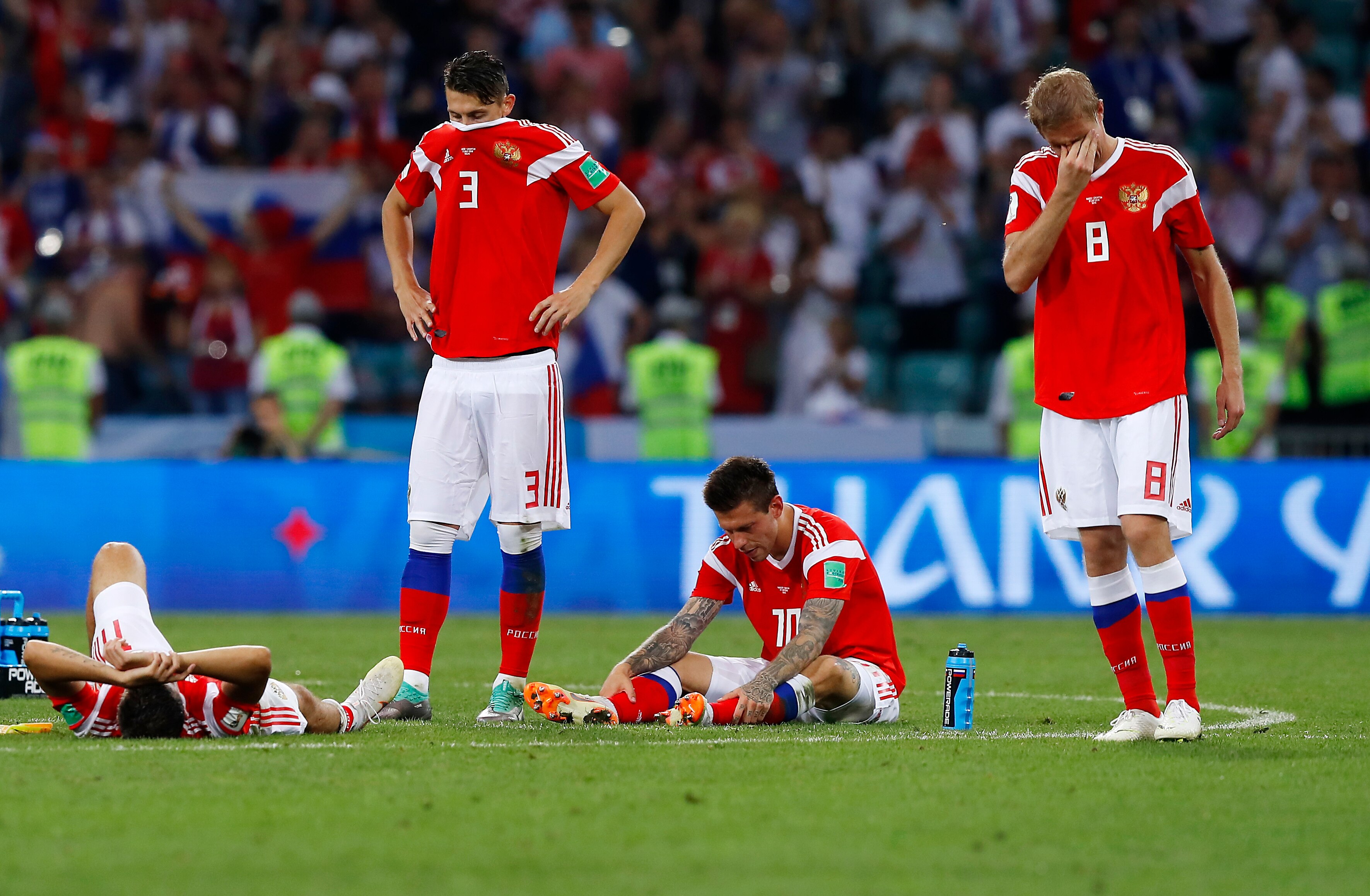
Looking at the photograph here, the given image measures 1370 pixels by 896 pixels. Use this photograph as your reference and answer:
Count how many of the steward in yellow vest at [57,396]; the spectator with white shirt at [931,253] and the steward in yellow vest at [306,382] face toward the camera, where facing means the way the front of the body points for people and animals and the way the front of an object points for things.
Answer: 1

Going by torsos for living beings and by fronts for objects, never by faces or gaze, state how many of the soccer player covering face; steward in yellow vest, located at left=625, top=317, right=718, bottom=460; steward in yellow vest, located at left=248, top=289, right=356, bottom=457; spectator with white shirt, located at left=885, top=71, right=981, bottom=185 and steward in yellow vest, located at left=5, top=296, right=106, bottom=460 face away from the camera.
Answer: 3

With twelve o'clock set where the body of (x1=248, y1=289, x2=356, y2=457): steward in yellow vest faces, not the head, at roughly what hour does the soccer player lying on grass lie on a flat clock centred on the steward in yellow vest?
The soccer player lying on grass is roughly at 6 o'clock from the steward in yellow vest.

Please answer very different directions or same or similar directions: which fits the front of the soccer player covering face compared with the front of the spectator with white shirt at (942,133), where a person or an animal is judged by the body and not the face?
same or similar directions

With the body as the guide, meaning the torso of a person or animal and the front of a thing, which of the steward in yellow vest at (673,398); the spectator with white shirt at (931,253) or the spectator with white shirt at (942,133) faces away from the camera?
the steward in yellow vest

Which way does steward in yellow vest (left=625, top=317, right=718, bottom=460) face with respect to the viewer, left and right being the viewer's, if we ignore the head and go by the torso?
facing away from the viewer

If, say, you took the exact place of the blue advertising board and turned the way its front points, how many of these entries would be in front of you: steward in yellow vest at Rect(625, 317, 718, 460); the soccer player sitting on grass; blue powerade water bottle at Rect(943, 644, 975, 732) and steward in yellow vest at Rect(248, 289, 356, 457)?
2

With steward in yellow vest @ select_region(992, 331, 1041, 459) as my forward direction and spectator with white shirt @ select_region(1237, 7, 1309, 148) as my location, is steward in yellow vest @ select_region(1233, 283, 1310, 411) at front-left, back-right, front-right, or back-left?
front-left

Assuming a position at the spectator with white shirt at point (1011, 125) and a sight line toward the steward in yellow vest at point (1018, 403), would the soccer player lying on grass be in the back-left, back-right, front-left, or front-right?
front-right

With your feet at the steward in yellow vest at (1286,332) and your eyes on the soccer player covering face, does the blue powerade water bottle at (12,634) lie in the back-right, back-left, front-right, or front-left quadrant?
front-right

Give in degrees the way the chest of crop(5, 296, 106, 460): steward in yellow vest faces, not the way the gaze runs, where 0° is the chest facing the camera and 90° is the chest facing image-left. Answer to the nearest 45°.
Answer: approximately 180°

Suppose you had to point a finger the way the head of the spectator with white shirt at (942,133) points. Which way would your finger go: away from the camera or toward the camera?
toward the camera

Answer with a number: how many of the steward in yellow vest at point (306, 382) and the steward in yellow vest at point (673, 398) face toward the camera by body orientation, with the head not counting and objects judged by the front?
0

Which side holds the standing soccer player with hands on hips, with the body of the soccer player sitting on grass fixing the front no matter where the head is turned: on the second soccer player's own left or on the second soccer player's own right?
on the second soccer player's own right

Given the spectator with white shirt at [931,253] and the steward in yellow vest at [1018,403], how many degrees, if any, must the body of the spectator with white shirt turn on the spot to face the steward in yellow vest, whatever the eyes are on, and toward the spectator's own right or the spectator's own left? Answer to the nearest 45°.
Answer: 0° — they already face them

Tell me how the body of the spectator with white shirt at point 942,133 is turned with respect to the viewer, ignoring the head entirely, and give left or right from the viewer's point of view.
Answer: facing the viewer

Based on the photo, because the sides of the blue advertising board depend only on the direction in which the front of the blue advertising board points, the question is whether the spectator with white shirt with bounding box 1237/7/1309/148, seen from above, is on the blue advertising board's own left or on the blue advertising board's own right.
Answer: on the blue advertising board's own left

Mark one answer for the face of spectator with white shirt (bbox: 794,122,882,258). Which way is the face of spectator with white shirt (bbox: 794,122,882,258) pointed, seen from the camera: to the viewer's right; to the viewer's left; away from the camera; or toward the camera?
toward the camera

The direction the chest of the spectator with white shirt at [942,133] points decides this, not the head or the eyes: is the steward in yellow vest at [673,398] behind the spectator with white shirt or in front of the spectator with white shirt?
in front
